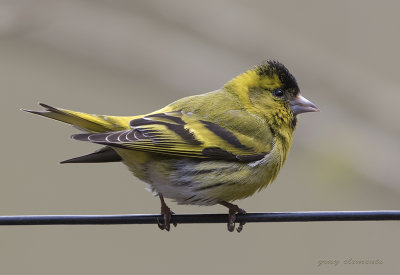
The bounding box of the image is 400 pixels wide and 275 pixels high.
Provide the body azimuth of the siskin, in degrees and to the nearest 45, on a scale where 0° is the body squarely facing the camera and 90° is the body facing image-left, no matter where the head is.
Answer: approximately 270°
